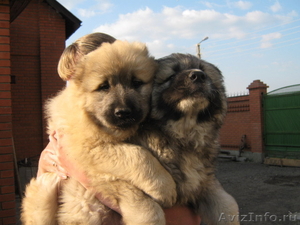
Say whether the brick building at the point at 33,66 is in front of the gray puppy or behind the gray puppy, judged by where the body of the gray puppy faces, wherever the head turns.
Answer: behind

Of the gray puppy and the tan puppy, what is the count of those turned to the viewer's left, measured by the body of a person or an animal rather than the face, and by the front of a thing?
0

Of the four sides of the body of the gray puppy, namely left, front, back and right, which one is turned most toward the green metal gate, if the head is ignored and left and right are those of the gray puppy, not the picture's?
back

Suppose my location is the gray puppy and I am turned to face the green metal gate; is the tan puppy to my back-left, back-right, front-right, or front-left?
back-left

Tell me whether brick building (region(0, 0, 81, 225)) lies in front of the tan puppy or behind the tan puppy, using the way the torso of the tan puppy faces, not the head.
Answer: behind

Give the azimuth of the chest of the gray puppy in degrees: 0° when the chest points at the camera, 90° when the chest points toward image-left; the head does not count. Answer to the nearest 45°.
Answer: approximately 0°
